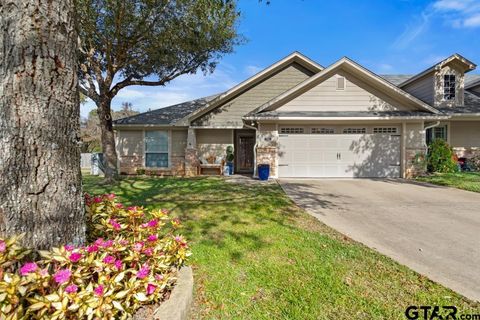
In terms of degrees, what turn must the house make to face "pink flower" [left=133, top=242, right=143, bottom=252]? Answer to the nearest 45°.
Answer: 0° — it already faces it

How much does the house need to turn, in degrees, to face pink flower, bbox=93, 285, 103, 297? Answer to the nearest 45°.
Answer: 0° — it already faces it

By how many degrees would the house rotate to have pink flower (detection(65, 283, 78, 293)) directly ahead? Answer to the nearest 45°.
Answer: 0° — it already faces it

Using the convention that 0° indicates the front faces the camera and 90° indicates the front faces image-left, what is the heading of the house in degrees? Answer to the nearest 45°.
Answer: approximately 0°

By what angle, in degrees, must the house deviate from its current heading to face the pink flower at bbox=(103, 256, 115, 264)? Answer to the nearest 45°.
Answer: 0° — it already faces it
